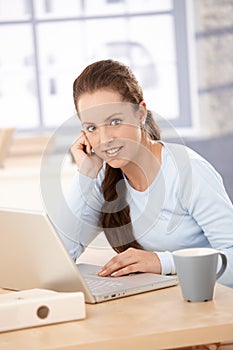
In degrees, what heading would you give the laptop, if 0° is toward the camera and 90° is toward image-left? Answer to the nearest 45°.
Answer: approximately 225°

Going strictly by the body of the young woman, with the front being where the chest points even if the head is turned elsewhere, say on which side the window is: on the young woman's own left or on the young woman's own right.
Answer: on the young woman's own right

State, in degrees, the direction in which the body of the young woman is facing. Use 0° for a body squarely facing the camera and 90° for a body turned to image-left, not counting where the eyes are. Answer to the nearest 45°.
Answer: approximately 45°

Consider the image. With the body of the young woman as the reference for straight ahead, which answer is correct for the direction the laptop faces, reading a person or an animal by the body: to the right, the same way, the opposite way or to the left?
the opposite way
